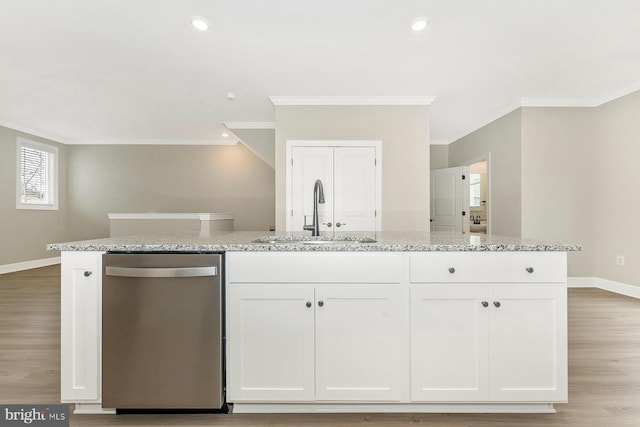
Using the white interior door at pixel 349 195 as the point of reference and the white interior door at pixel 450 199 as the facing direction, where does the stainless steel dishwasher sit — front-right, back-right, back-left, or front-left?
back-right

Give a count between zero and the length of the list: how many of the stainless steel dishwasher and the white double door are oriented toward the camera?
2

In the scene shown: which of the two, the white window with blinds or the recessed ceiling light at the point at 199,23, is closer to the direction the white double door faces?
the recessed ceiling light

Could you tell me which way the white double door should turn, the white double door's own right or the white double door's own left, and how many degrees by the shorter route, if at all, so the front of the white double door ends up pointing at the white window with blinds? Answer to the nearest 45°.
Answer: approximately 90° to the white double door's own right

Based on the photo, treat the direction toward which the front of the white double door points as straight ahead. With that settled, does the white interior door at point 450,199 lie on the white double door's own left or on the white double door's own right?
on the white double door's own left

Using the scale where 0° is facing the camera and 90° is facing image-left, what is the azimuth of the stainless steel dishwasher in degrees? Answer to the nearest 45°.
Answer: approximately 0°

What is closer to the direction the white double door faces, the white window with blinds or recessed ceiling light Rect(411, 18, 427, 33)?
the recessed ceiling light
